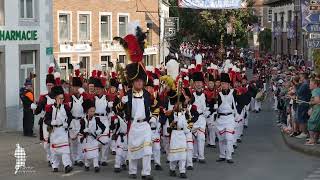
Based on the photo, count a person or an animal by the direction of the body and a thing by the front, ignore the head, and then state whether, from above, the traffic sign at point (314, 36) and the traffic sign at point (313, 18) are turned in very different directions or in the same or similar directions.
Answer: same or similar directions

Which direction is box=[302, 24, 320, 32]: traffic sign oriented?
toward the camera

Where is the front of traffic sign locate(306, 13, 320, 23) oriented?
toward the camera

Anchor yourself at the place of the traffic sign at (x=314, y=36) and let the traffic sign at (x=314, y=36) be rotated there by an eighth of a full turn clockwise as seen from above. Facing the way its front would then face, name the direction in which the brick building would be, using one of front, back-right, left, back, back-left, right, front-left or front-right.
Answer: right

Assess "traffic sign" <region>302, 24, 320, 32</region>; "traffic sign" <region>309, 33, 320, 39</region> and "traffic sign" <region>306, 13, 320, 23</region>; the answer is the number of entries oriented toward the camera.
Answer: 3

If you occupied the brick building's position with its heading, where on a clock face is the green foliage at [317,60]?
The green foliage is roughly at 11 o'clock from the brick building.

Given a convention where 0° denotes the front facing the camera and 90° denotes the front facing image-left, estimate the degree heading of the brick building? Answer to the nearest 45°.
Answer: approximately 0°

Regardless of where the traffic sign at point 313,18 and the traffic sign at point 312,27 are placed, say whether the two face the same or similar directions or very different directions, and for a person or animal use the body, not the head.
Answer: same or similar directions

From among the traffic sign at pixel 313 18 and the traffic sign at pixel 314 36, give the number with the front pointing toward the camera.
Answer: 2
